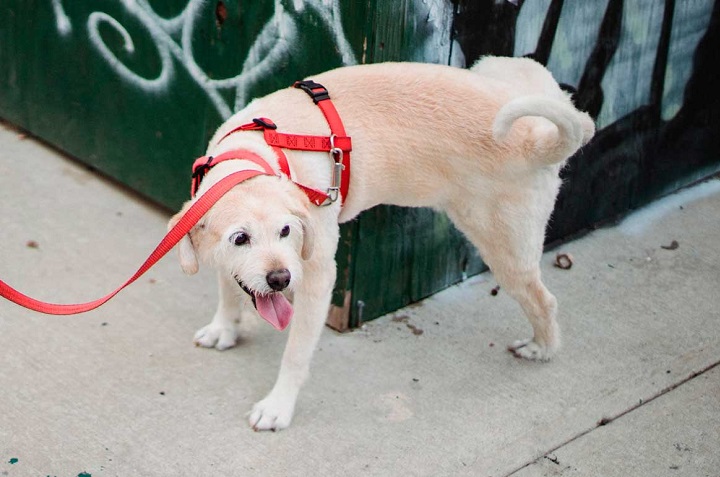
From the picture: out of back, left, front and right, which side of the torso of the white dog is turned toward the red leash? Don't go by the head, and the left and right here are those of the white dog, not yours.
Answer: front

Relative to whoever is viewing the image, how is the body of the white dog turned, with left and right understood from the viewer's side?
facing the viewer and to the left of the viewer
